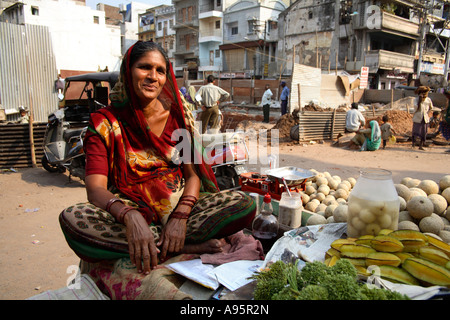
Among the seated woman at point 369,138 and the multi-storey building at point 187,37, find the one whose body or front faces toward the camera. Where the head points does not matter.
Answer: the multi-storey building

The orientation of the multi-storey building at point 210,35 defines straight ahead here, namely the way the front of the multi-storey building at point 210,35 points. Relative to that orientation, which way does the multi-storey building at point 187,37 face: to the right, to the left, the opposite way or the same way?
the same way

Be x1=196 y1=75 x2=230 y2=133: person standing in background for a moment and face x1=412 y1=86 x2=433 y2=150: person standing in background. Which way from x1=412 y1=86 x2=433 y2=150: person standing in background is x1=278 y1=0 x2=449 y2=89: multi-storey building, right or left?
left

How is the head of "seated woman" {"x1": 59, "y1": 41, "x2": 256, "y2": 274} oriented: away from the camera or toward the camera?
toward the camera

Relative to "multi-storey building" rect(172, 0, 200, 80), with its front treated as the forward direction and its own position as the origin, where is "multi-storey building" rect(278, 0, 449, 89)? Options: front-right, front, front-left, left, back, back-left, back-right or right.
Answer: front-left

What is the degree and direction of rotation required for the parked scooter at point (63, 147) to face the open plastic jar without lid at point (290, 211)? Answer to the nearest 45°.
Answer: approximately 135° to its left

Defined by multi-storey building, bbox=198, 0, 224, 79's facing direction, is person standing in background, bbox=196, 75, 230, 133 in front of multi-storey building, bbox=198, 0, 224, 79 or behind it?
in front

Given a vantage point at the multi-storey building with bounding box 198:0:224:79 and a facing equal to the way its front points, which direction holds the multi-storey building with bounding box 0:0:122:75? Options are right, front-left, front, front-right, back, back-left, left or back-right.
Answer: front-right

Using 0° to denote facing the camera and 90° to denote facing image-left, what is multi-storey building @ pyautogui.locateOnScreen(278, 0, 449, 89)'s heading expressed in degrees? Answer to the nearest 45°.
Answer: approximately 315°

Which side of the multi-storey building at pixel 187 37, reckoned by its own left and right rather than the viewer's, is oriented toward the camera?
front
